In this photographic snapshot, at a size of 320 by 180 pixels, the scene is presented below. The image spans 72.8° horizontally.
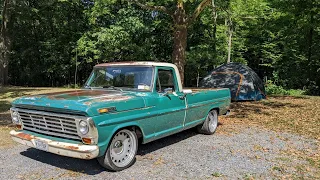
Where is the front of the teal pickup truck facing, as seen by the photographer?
facing the viewer and to the left of the viewer

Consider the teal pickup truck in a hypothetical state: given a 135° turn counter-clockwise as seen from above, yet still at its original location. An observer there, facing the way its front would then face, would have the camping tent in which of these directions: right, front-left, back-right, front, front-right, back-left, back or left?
front-left
